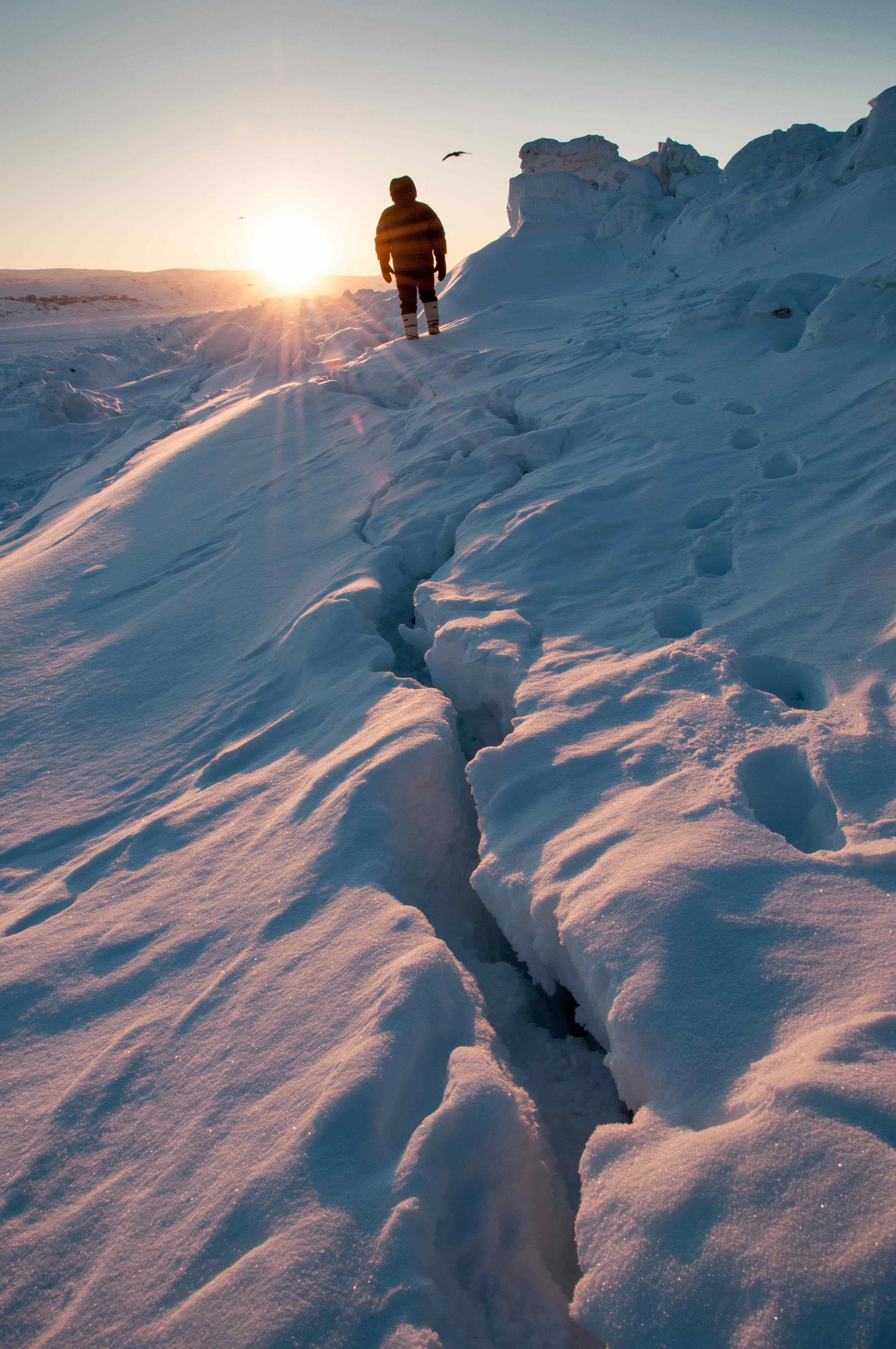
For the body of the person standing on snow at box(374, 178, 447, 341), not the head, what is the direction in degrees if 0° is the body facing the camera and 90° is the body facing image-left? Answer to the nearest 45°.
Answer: approximately 180°
